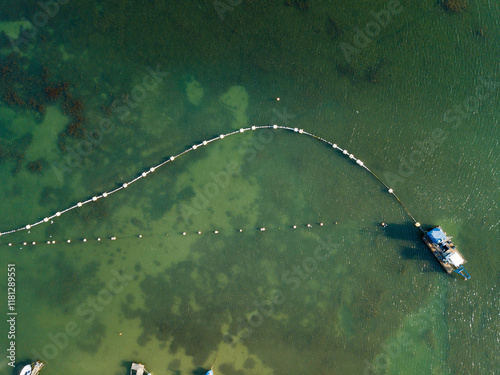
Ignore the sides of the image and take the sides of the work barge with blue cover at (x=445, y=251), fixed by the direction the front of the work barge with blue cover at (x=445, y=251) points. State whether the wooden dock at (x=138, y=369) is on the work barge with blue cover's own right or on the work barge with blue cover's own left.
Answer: on the work barge with blue cover's own right
